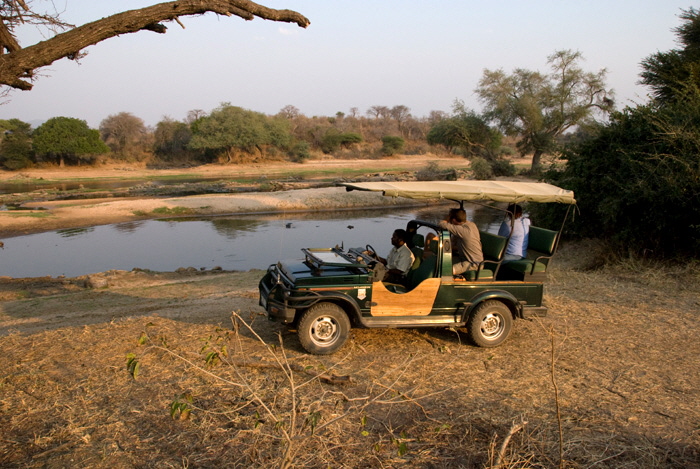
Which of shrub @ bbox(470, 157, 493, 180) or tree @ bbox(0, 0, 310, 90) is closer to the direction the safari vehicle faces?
the tree

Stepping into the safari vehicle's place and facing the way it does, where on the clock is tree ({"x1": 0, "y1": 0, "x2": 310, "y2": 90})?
The tree is roughly at 11 o'clock from the safari vehicle.

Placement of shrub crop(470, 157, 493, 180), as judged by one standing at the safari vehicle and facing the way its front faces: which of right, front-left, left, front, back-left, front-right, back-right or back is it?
right

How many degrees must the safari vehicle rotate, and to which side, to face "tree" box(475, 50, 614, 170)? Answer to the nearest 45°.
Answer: approximately 90° to its right

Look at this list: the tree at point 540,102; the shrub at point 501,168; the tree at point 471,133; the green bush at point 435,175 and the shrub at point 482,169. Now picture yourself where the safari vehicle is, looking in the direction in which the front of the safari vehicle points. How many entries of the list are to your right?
5

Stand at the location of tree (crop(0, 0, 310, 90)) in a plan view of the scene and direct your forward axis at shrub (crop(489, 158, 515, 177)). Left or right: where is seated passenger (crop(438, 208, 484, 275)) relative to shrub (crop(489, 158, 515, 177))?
right

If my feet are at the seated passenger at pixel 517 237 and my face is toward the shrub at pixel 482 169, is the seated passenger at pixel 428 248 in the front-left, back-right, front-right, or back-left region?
back-left

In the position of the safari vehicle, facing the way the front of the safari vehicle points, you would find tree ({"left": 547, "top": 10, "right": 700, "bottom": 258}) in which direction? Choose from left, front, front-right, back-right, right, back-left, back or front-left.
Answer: back-right

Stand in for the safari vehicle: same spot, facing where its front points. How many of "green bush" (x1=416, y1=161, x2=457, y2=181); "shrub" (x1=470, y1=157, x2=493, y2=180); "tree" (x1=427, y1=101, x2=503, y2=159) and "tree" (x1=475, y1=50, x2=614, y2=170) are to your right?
4

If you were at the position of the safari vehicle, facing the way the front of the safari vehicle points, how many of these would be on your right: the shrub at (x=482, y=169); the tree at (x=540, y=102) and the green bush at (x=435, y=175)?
3

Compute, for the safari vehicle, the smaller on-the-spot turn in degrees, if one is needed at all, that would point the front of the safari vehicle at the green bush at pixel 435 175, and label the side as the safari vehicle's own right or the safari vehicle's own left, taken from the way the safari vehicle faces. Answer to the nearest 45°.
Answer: approximately 90° to the safari vehicle's own right

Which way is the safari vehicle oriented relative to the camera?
to the viewer's left

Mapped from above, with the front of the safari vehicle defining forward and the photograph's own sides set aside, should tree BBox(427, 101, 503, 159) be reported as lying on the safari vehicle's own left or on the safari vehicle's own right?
on the safari vehicle's own right

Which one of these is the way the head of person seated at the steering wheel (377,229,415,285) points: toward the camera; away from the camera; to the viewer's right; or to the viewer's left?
to the viewer's left
